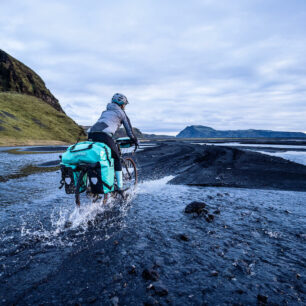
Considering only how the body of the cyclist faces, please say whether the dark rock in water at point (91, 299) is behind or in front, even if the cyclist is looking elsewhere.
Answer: behind

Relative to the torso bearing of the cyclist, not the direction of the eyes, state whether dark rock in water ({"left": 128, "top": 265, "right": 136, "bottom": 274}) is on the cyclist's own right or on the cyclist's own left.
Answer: on the cyclist's own right

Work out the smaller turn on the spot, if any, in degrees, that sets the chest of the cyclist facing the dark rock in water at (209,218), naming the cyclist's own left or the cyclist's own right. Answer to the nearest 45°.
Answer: approximately 90° to the cyclist's own right

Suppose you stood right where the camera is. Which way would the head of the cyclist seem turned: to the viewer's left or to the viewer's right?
to the viewer's right

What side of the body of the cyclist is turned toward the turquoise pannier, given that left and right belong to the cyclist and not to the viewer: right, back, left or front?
back

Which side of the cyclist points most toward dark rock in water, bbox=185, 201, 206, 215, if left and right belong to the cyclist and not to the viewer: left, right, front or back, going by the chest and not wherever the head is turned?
right

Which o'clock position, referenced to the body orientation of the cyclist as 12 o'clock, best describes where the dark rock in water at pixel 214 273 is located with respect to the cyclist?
The dark rock in water is roughly at 4 o'clock from the cyclist.

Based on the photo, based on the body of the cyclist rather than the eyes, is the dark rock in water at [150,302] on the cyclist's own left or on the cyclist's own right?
on the cyclist's own right

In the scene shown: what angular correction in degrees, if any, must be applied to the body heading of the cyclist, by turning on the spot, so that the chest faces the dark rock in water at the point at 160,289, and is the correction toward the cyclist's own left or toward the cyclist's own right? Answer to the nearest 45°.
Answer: approximately 135° to the cyclist's own right

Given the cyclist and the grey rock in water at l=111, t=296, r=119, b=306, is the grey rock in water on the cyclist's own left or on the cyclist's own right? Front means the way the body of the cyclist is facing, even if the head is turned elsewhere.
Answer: on the cyclist's own right

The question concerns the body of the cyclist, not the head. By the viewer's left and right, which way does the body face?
facing away from the viewer and to the right of the viewer
